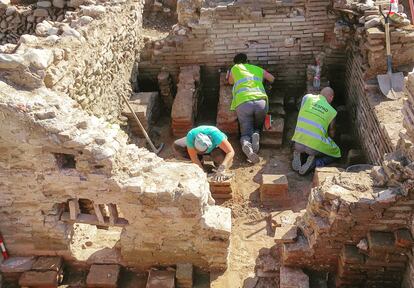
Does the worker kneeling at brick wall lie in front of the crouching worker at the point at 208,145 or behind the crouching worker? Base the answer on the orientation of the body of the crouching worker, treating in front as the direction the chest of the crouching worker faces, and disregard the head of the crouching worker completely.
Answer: behind

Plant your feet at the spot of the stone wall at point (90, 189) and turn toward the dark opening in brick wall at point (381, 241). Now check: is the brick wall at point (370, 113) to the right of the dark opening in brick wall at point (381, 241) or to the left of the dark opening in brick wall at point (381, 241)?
left

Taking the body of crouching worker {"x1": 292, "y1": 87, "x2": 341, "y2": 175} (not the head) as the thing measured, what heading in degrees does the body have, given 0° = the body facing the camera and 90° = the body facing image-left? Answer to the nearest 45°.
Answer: approximately 225°

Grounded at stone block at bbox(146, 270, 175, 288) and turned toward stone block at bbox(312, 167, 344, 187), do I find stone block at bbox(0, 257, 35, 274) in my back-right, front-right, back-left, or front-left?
back-left

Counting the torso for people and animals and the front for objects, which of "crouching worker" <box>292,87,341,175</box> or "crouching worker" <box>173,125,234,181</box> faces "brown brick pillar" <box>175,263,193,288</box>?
"crouching worker" <box>173,125,234,181</box>

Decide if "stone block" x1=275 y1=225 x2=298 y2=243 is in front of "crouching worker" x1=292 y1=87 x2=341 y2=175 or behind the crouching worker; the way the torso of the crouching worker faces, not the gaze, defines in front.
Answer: behind

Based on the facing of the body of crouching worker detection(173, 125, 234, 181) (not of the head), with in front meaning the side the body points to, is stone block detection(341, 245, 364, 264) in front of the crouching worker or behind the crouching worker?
in front

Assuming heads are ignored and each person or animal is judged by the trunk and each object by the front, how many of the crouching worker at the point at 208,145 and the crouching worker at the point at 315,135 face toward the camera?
1

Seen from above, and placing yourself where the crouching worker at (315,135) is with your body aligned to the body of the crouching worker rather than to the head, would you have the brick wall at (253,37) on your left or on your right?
on your left

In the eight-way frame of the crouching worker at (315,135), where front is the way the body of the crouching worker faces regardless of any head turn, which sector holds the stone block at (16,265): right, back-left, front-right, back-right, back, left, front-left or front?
back

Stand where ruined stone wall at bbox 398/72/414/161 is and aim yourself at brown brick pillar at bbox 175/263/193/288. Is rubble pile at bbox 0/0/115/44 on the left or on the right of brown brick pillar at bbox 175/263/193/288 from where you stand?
right
